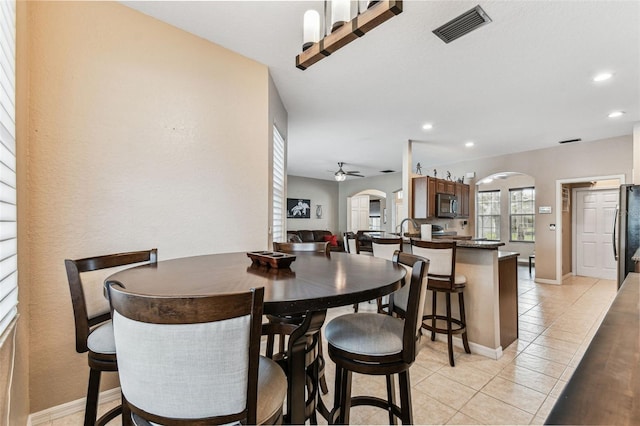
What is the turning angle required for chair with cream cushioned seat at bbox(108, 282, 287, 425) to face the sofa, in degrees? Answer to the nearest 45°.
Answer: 0° — it already faces it

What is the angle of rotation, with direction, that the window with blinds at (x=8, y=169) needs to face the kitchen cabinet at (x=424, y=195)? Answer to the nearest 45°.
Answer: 0° — it already faces it

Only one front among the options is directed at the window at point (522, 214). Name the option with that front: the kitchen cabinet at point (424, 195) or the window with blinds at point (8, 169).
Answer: the window with blinds

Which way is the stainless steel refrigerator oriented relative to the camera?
to the viewer's left

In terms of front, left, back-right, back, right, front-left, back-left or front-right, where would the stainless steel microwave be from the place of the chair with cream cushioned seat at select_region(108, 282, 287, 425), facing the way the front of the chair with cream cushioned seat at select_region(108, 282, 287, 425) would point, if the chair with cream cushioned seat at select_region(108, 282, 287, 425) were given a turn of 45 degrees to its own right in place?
front-left

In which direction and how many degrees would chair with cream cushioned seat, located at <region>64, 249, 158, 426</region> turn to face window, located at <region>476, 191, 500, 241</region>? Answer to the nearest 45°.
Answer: approximately 45° to its left

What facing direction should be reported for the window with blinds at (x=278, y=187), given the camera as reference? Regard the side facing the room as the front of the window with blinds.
facing to the right of the viewer

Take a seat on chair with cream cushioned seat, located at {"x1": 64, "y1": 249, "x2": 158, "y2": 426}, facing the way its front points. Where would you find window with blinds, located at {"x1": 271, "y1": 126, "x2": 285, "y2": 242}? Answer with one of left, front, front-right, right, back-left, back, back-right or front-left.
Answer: left

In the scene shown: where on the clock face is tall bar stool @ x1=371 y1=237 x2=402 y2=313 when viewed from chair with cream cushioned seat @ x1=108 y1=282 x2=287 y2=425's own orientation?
The tall bar stool is roughly at 12 o'clock from the chair with cream cushioned seat.

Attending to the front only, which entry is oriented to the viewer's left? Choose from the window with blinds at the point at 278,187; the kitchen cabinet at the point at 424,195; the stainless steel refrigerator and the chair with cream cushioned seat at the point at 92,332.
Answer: the stainless steel refrigerator

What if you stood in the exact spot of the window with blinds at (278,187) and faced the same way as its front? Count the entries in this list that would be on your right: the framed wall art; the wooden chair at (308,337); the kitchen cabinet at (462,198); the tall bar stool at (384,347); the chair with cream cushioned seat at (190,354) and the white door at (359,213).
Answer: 3

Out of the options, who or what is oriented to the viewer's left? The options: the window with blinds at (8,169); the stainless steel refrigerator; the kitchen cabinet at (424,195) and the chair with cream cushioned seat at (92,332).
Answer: the stainless steel refrigerator

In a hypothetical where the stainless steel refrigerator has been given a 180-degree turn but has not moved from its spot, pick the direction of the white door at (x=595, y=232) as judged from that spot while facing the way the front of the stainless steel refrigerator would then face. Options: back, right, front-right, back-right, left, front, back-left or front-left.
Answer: left

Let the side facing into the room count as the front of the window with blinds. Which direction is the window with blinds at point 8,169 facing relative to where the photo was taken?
to the viewer's right

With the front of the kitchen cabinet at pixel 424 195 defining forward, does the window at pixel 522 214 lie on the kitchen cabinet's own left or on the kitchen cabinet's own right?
on the kitchen cabinet's own left

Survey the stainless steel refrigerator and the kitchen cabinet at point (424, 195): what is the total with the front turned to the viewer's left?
1
